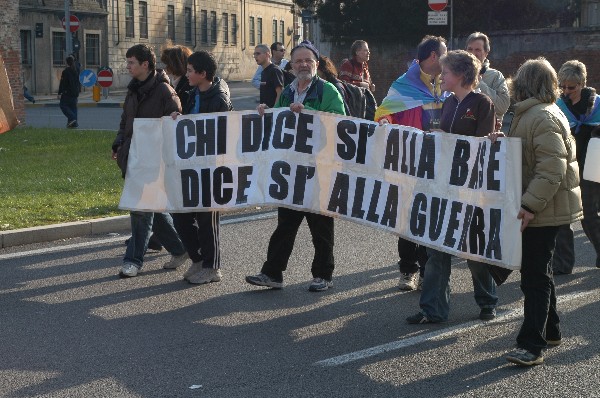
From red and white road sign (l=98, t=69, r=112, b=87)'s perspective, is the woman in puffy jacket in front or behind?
in front

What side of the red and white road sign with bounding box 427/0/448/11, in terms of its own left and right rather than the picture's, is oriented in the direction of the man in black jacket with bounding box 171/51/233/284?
front

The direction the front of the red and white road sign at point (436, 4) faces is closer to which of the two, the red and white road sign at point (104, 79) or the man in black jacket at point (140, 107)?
the man in black jacket

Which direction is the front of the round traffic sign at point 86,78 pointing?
toward the camera

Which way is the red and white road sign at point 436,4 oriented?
toward the camera

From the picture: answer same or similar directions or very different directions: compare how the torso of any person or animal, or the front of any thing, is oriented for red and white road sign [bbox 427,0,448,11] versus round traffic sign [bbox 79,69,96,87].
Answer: same or similar directions

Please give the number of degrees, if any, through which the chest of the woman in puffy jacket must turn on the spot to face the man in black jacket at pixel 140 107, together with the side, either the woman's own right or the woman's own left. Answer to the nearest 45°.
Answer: approximately 45° to the woman's own right

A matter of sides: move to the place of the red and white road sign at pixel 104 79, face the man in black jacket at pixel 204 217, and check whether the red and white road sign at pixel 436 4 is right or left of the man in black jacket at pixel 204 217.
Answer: left

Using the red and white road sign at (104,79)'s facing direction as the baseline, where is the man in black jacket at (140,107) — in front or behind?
in front

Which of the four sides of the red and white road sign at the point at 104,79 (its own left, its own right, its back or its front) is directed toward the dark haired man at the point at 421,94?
front

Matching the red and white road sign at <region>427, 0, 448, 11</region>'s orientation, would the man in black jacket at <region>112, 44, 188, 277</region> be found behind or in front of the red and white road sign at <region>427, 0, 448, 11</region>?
in front

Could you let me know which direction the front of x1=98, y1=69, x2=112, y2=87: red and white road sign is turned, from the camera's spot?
facing the viewer

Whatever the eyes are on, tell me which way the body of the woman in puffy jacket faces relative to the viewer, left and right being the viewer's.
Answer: facing to the left of the viewer
